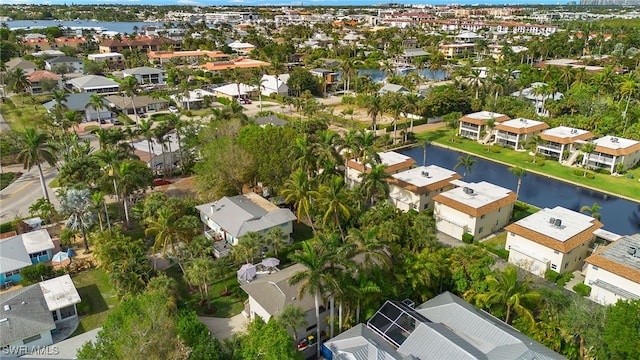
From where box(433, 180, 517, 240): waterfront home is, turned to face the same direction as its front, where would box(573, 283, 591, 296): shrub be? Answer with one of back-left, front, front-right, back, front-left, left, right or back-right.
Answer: left

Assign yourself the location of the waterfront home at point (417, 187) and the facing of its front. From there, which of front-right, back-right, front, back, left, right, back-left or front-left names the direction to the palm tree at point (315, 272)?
front-left

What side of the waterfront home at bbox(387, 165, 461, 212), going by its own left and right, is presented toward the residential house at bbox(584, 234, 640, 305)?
left

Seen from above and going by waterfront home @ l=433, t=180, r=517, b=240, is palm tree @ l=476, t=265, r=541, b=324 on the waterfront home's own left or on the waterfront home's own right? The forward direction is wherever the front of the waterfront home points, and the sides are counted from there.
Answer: on the waterfront home's own left

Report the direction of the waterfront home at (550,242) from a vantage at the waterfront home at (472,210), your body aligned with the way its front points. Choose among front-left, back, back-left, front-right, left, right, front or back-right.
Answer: left

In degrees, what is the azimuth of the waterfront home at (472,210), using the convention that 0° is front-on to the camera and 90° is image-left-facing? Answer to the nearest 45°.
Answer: approximately 45°

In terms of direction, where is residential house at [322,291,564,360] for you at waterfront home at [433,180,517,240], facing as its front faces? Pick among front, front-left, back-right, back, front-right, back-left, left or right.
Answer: front-left

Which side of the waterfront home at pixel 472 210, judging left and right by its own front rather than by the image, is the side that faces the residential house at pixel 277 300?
front

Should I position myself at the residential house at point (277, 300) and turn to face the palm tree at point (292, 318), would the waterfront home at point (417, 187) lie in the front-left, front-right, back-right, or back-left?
back-left

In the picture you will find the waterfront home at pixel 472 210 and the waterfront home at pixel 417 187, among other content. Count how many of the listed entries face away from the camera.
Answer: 0

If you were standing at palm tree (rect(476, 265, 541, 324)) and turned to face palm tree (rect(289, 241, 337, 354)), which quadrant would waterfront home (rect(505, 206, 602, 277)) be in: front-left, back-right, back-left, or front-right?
back-right
